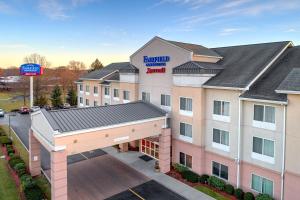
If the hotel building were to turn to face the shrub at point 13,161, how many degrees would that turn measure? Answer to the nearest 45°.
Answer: approximately 45° to its right

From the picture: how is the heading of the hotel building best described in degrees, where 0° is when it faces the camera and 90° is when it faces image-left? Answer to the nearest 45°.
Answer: approximately 45°

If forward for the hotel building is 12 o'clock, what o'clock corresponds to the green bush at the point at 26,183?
The green bush is roughly at 1 o'clock from the hotel building.
